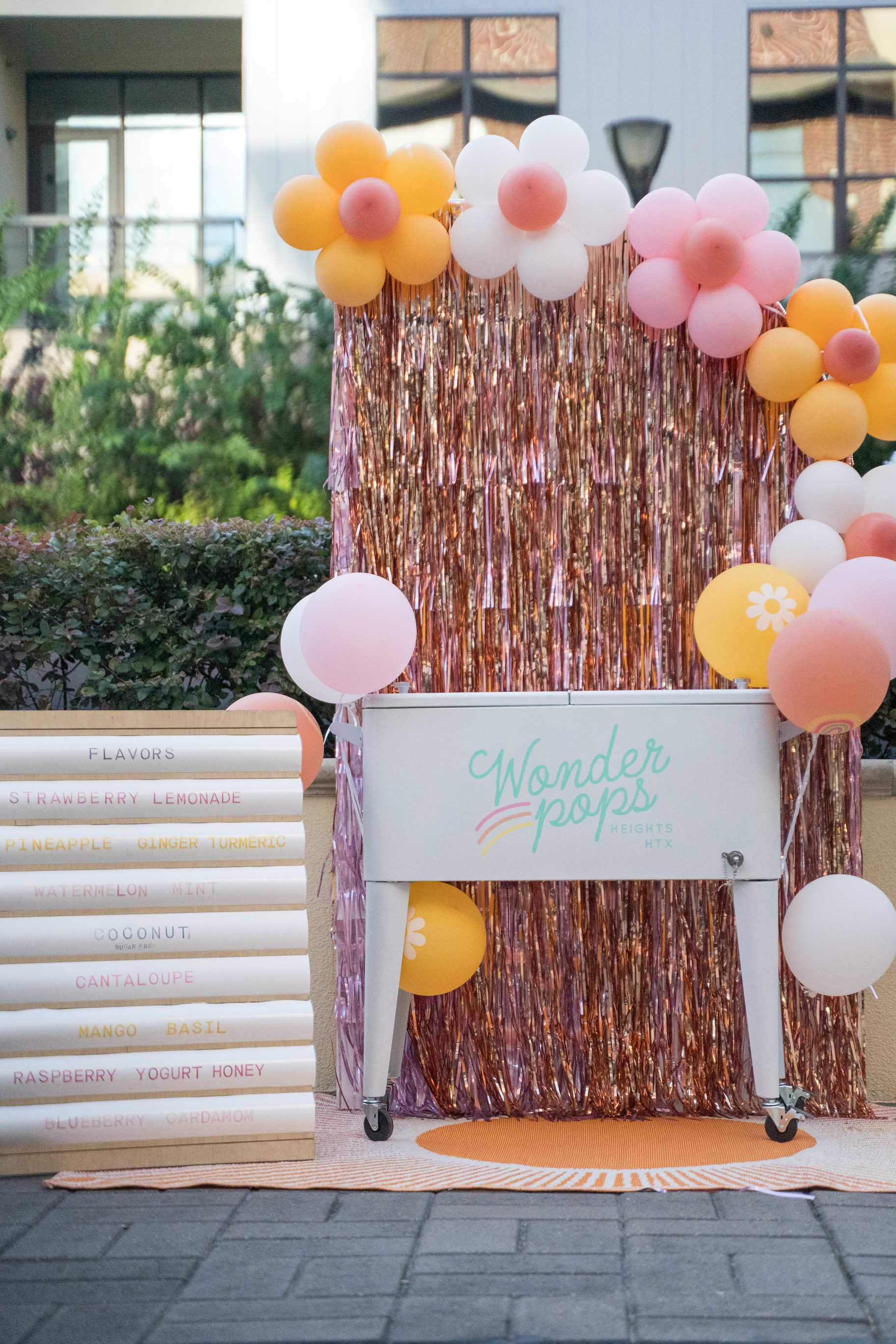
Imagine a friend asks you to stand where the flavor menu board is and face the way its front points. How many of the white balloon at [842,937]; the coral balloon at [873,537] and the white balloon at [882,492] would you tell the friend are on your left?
3

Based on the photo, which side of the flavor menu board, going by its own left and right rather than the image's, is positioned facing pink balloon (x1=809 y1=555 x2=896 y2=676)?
left

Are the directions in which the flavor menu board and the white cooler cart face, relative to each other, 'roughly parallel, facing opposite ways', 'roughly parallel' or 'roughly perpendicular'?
roughly parallel

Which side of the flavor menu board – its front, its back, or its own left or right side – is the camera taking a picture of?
front

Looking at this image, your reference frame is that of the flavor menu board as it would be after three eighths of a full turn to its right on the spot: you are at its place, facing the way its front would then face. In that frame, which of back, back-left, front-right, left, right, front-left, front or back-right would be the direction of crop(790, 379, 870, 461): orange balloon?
back-right

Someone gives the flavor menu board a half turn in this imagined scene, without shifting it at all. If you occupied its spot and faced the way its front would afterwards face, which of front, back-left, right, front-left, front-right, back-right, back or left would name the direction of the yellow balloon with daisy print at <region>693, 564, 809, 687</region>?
right

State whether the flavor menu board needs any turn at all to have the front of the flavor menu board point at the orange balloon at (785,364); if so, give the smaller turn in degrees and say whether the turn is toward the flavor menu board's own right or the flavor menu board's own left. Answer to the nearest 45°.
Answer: approximately 90° to the flavor menu board's own left

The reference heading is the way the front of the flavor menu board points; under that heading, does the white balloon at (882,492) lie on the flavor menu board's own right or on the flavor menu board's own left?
on the flavor menu board's own left

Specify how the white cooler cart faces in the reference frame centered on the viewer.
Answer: facing the viewer

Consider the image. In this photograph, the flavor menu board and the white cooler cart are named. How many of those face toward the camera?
2
